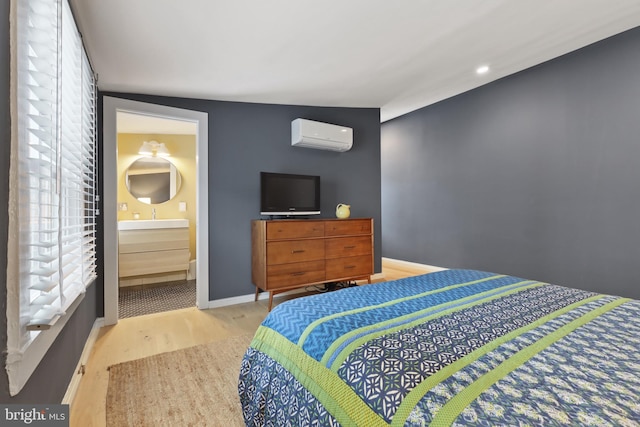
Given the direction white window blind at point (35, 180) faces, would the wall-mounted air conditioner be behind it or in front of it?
in front

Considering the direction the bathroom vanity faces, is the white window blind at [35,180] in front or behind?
in front

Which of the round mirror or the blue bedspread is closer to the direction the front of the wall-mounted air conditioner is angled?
the blue bedspread

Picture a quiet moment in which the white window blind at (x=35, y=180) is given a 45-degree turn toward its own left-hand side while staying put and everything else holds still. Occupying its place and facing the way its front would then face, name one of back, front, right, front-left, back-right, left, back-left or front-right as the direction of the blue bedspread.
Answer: right

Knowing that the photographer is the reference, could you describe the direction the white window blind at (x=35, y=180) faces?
facing to the right of the viewer

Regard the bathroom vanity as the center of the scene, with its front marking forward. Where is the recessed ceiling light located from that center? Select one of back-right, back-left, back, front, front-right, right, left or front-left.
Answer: front-left

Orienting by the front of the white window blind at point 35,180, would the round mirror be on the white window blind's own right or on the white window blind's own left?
on the white window blind's own left

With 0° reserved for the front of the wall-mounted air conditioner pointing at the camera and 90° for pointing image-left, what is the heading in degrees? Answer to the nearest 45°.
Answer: approximately 315°

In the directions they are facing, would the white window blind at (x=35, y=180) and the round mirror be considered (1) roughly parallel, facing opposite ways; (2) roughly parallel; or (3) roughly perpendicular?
roughly perpendicular

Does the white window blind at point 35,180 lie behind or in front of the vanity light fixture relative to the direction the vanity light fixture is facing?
in front

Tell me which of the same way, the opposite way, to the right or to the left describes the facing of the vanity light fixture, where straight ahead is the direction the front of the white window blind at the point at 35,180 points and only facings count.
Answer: to the right
